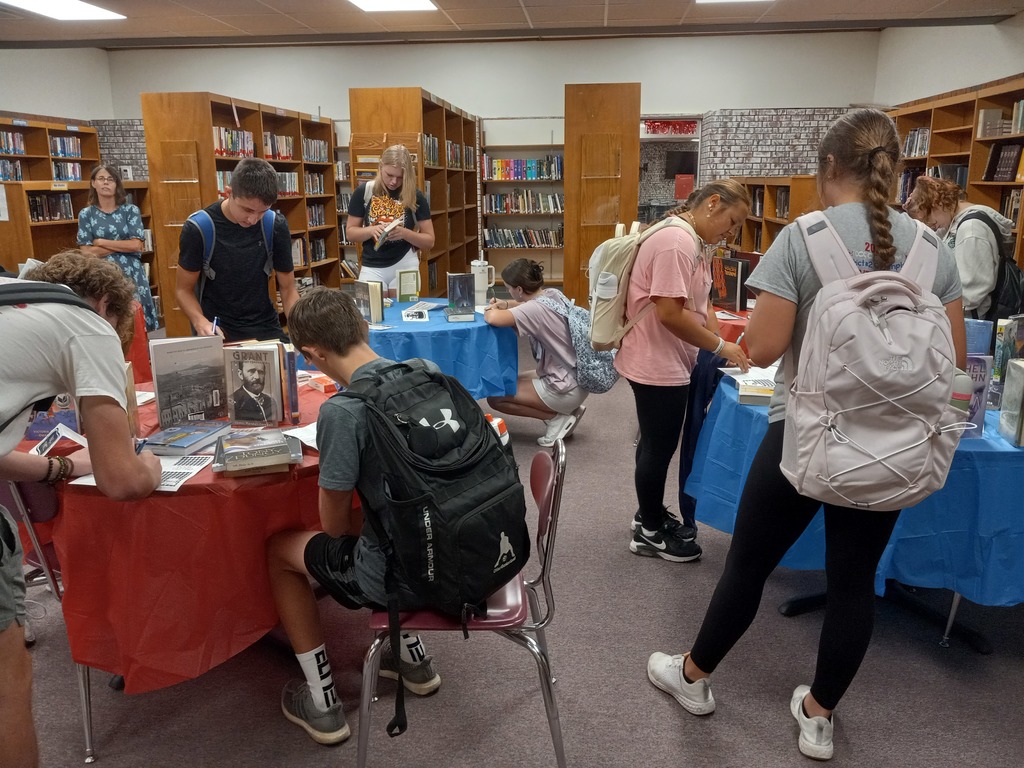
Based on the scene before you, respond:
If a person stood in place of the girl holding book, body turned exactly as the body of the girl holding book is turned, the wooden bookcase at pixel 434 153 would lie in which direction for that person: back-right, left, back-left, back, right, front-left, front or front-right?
back

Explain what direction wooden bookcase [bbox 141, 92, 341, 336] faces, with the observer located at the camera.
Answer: facing the viewer and to the right of the viewer

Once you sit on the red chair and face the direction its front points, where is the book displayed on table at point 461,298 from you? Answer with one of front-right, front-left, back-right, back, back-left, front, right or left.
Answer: right

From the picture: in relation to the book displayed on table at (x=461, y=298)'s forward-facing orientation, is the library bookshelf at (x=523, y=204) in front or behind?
behind

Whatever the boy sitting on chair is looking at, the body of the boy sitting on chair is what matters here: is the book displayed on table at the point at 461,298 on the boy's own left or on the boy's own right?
on the boy's own right

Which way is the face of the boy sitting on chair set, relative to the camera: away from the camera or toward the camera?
away from the camera

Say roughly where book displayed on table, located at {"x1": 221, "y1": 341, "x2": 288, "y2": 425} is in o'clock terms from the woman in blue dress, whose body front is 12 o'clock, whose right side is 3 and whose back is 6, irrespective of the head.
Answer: The book displayed on table is roughly at 12 o'clock from the woman in blue dress.

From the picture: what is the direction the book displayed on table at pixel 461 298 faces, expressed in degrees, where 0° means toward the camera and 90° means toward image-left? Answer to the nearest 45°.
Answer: approximately 0°

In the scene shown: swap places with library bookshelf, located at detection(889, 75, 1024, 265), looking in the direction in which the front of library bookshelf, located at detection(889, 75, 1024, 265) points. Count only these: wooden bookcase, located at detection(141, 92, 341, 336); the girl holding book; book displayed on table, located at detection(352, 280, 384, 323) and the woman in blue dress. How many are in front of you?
4

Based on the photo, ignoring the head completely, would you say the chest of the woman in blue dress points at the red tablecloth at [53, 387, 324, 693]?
yes

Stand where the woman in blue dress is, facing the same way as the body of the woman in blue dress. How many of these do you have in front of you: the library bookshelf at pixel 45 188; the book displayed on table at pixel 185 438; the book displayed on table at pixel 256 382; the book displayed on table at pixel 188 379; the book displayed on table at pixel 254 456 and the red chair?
5

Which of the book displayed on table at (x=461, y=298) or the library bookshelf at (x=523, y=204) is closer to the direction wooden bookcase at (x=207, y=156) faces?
the book displayed on table

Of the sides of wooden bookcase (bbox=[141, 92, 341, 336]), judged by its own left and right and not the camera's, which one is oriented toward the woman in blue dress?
right

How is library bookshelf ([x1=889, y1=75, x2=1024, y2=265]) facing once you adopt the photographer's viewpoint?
facing the viewer and to the left of the viewer
